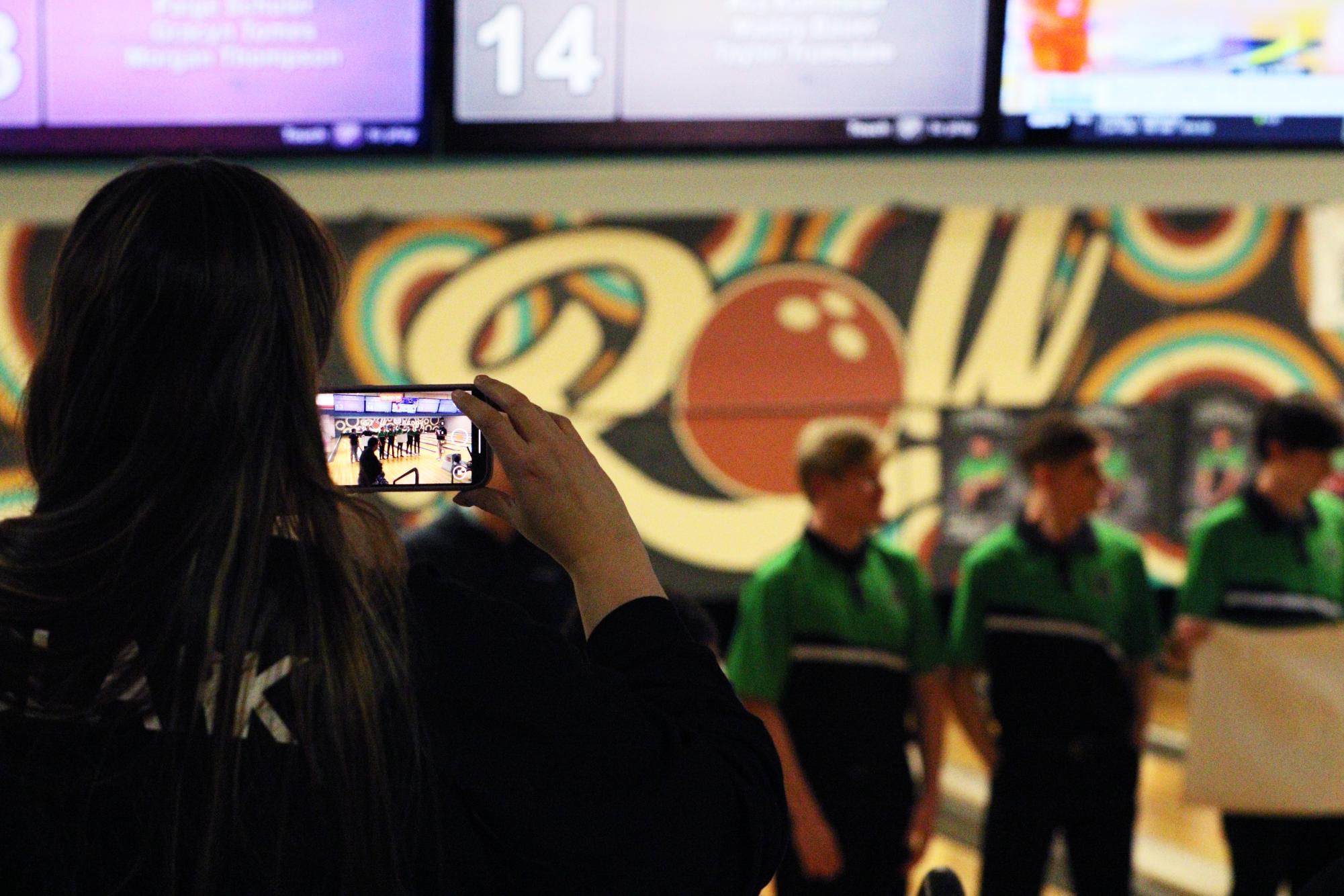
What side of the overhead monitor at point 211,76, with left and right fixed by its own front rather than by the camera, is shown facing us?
front

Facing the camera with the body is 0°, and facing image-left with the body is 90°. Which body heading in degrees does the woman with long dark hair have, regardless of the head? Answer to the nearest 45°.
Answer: approximately 180°

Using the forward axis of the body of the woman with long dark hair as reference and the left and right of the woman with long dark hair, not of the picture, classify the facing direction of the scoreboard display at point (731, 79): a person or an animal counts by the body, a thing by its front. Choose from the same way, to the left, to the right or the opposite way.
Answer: the opposite way

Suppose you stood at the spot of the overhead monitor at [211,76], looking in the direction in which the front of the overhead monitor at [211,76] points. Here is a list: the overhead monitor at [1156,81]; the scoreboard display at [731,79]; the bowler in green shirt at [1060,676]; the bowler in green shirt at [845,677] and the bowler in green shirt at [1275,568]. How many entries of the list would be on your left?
5

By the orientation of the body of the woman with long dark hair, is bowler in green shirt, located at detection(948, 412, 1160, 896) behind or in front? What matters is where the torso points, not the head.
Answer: in front

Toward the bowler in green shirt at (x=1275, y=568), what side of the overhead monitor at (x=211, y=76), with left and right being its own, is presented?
left

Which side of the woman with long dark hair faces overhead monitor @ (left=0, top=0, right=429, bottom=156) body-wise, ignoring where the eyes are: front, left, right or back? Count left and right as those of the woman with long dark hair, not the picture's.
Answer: front

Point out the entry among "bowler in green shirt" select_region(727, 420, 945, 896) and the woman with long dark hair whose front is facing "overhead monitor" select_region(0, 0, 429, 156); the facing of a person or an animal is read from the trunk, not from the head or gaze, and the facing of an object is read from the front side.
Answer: the woman with long dark hair

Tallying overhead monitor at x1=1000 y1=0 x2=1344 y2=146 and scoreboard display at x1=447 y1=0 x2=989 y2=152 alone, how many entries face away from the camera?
0

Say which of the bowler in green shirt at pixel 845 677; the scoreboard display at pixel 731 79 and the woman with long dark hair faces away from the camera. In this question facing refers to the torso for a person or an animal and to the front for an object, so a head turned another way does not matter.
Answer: the woman with long dark hair

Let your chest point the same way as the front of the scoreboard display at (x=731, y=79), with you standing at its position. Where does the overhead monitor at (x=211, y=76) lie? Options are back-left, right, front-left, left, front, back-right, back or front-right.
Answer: right

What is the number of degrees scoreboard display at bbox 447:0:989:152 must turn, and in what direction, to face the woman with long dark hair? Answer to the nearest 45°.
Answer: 0° — it already faces them

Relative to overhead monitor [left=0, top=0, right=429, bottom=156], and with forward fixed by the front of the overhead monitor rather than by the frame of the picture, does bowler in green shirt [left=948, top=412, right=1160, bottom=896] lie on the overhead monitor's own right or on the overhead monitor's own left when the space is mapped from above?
on the overhead monitor's own left

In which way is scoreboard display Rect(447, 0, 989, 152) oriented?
toward the camera
